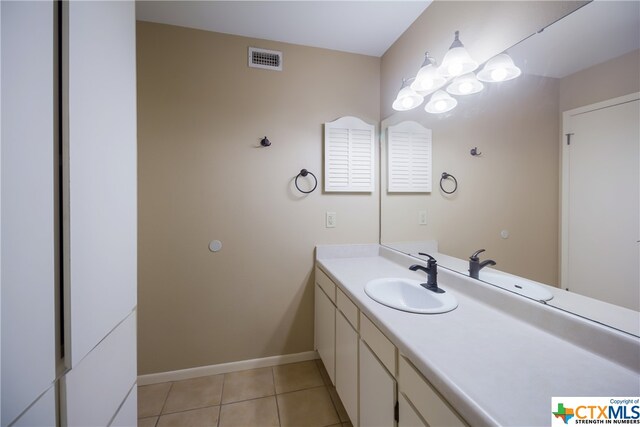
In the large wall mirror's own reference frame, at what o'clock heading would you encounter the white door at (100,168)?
The white door is roughly at 12 o'clock from the large wall mirror.

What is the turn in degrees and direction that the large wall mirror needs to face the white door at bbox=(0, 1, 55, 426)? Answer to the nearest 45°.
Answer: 0° — it already faces it

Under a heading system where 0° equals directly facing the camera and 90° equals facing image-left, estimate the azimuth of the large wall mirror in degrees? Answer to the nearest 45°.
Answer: approximately 45°

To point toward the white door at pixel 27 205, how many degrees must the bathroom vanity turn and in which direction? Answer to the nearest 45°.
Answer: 0° — it already faces it

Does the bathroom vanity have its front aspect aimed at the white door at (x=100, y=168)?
yes

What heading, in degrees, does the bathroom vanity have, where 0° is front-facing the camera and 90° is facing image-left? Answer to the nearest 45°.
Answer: approximately 45°

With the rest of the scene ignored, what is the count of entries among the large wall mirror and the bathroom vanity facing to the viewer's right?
0
